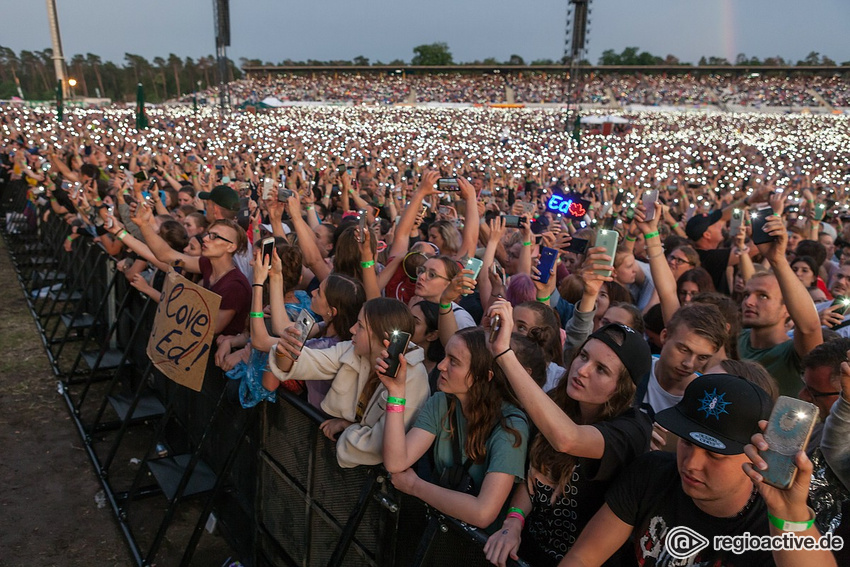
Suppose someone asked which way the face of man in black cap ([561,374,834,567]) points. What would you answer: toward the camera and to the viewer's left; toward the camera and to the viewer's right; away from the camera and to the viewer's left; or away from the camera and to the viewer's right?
toward the camera and to the viewer's left

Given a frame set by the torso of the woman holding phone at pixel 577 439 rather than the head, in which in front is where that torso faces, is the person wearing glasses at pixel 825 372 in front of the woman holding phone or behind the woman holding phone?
behind

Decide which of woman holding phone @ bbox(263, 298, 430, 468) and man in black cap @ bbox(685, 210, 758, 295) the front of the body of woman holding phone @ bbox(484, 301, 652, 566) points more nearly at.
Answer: the woman holding phone

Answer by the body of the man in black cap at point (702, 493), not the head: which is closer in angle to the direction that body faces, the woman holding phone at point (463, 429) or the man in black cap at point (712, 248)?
the woman holding phone

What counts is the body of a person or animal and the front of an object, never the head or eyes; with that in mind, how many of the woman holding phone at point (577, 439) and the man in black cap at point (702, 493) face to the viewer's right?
0

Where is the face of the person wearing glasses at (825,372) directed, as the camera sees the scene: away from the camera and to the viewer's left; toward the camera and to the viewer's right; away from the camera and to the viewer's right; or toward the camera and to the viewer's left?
toward the camera and to the viewer's left

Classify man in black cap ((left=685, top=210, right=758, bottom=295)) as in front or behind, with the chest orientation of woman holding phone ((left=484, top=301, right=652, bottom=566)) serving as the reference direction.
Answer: behind

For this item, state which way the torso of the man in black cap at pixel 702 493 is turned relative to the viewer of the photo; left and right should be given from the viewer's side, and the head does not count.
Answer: facing the viewer and to the left of the viewer

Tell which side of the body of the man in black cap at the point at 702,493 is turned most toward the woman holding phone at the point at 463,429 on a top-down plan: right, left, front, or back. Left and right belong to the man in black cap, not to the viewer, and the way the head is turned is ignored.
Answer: right

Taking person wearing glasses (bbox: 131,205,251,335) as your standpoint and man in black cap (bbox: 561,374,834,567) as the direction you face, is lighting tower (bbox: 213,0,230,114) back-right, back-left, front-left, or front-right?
back-left
